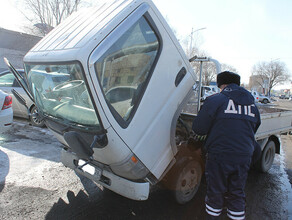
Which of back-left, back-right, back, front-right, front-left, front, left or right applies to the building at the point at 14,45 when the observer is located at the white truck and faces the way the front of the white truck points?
right

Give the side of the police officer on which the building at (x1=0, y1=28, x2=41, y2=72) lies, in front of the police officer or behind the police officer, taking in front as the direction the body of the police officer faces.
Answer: in front

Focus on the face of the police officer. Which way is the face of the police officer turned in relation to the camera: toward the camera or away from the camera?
away from the camera

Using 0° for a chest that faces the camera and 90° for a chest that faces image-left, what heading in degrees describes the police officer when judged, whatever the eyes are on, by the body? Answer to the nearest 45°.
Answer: approximately 135°

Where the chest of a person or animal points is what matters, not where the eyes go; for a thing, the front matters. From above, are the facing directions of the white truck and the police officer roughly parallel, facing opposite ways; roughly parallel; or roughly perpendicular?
roughly perpendicular

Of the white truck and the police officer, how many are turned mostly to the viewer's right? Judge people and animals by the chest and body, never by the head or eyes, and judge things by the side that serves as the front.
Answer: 0

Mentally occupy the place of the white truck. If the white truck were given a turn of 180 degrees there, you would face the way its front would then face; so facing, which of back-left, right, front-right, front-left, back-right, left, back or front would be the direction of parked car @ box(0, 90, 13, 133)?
left

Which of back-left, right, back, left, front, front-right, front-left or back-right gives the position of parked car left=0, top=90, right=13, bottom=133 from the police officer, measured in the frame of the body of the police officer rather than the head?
front-left

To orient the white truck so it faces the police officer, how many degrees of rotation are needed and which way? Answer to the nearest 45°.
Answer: approximately 135° to its left
